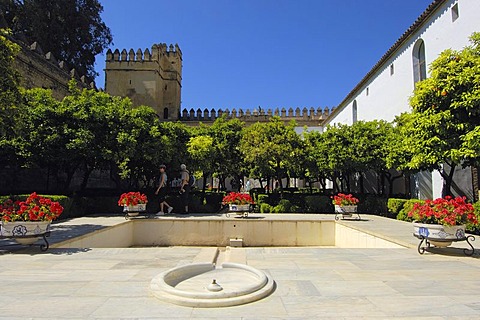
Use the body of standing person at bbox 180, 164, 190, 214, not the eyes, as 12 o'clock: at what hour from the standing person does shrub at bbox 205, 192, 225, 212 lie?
The shrub is roughly at 4 o'clock from the standing person.

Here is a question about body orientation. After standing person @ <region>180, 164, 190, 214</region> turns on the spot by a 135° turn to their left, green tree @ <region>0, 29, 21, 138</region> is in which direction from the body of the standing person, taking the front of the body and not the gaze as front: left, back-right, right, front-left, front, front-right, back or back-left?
right

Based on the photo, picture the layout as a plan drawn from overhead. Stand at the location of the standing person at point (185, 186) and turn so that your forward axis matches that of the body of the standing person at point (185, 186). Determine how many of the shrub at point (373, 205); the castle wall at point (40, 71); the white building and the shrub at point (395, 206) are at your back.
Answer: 3

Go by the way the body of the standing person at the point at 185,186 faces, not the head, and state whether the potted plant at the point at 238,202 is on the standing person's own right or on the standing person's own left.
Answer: on the standing person's own left

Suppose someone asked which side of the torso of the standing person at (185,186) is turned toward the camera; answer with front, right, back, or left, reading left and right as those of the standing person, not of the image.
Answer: left

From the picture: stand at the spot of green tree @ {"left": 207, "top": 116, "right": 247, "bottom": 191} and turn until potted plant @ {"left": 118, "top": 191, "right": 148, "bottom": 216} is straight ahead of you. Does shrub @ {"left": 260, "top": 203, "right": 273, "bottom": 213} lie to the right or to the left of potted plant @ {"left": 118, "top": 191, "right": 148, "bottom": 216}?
left

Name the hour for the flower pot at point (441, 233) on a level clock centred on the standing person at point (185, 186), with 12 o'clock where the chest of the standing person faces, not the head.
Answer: The flower pot is roughly at 8 o'clock from the standing person.

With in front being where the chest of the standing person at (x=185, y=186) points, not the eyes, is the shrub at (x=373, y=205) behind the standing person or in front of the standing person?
behind

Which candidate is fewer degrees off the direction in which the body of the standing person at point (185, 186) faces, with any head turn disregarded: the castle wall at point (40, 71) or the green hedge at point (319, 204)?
the castle wall
